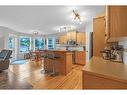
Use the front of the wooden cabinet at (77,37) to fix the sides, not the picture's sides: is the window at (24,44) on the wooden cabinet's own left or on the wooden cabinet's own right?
on the wooden cabinet's own right

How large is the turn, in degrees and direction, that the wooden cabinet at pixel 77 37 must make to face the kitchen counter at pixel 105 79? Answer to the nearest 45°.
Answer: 0° — it already faces it

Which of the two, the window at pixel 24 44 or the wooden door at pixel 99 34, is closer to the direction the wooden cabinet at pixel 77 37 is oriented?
the wooden door

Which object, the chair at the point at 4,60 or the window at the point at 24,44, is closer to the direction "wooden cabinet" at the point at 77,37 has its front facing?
the chair

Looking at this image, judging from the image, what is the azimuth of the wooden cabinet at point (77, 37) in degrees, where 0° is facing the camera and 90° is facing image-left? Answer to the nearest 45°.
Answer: approximately 0°

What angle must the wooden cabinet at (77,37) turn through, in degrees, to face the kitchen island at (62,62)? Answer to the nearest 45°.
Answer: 0° — it already faces it

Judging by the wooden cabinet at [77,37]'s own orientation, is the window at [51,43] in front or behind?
behind

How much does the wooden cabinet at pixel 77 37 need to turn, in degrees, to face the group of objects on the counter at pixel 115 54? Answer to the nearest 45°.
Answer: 0° — it already faces it
